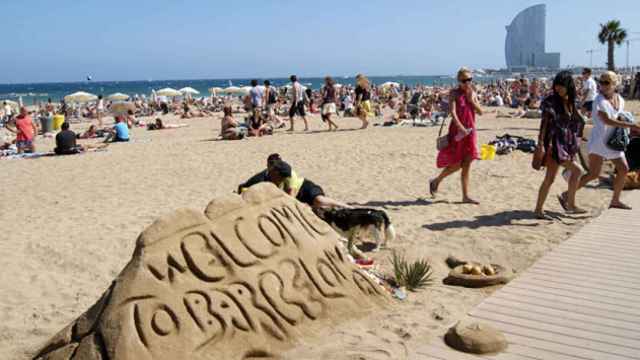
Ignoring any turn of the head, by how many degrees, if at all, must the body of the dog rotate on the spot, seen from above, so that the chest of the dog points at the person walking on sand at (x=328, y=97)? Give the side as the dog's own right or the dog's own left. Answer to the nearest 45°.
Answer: approximately 90° to the dog's own right

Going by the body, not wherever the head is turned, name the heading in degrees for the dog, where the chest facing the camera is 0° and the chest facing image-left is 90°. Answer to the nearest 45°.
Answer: approximately 90°

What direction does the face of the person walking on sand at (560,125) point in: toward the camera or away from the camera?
toward the camera

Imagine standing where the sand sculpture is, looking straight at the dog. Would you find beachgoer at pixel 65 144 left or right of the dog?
left

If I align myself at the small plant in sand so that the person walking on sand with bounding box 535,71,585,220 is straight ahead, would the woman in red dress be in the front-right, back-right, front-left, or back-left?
front-left

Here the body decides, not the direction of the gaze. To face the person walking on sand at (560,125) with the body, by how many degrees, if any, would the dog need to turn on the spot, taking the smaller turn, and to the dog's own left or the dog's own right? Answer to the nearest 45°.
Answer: approximately 135° to the dog's own right

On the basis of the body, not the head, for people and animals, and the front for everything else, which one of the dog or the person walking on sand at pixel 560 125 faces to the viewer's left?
the dog

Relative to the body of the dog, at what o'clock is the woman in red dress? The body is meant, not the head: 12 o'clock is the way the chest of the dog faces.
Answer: The woman in red dress is roughly at 4 o'clock from the dog.

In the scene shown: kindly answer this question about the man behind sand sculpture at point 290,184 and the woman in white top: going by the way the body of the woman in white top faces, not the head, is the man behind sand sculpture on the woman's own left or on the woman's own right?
on the woman's own right

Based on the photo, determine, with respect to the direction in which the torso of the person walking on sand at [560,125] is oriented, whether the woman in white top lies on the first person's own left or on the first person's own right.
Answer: on the first person's own left

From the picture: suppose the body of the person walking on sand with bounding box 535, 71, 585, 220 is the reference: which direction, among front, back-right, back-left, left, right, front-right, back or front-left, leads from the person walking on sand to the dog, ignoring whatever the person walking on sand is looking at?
right
